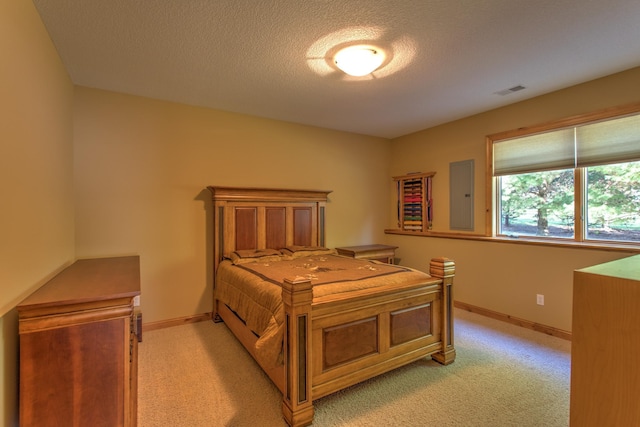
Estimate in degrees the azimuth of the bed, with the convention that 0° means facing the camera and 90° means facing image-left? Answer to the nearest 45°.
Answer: approximately 315°

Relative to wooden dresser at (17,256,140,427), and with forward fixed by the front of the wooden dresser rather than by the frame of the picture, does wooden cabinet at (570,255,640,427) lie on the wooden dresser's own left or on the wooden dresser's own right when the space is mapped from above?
on the wooden dresser's own right

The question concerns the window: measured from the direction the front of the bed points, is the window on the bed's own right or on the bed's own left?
on the bed's own left

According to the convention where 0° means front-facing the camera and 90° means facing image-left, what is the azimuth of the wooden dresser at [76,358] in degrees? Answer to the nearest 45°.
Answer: approximately 270°

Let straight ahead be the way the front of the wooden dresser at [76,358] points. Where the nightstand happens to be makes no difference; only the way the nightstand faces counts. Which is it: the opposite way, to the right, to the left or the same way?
to the right

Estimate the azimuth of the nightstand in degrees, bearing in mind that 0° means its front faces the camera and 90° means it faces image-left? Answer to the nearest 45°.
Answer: approximately 315°

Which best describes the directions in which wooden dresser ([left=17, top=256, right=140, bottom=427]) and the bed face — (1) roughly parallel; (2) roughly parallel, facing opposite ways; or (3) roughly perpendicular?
roughly perpendicular
